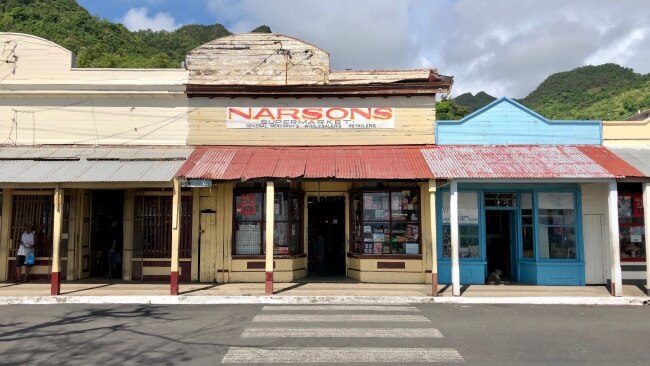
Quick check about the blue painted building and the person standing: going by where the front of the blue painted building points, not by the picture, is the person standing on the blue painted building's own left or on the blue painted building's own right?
on the blue painted building's own right

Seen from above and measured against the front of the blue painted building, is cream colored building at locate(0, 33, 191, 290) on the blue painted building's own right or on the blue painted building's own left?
on the blue painted building's own right

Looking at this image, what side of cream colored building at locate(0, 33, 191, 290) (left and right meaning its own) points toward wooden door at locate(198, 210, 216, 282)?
left

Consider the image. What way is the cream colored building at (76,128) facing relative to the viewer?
toward the camera

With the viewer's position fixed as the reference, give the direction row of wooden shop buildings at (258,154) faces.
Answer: facing the viewer

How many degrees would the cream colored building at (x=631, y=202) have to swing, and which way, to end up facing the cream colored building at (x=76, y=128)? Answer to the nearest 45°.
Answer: approximately 45° to its right

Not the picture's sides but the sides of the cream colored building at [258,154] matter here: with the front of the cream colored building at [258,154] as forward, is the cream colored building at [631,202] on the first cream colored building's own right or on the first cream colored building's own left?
on the first cream colored building's own left

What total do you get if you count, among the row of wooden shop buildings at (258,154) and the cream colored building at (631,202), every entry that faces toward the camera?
2

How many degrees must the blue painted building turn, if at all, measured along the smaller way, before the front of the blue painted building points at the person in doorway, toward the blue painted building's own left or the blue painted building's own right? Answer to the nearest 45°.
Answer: approximately 90° to the blue painted building's own right
